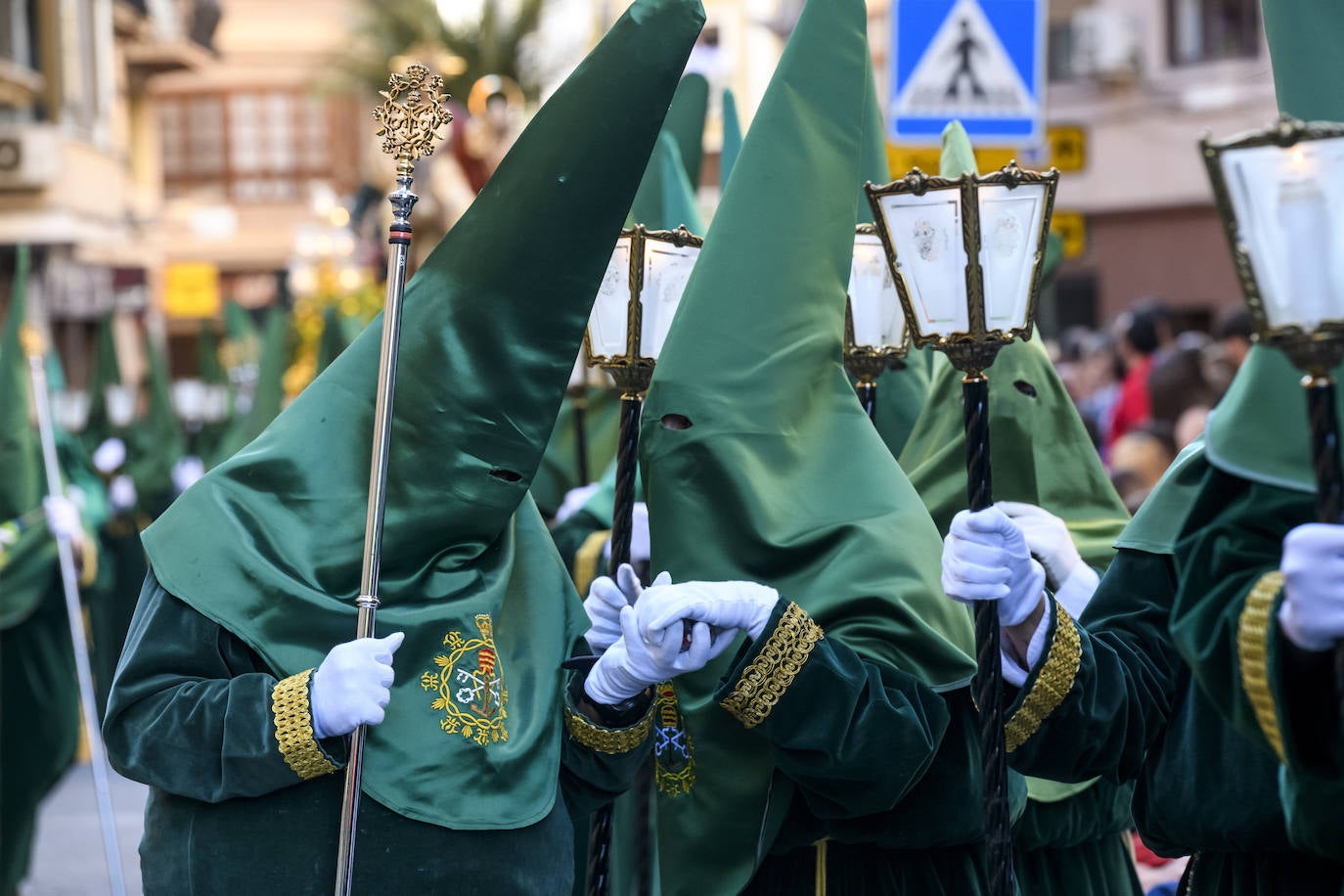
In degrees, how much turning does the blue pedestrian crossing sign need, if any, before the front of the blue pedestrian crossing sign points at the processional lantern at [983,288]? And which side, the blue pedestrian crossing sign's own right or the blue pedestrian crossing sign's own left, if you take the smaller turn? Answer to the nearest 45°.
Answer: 0° — it already faces it

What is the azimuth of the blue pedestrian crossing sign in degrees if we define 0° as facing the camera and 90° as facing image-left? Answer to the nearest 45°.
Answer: approximately 0°

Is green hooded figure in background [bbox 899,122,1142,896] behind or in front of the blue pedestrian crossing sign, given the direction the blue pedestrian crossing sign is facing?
in front

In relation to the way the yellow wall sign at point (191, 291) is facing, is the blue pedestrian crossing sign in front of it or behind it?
in front

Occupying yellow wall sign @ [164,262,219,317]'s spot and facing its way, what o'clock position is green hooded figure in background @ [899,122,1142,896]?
The green hooded figure in background is roughly at 12 o'clock from the yellow wall sign.

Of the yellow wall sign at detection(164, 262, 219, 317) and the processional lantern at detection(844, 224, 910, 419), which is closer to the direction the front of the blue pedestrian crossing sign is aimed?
the processional lantern

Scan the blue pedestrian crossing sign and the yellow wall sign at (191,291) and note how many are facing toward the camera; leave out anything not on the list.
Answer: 2

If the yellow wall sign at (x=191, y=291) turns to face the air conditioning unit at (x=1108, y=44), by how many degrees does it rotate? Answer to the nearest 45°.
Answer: approximately 45° to its left

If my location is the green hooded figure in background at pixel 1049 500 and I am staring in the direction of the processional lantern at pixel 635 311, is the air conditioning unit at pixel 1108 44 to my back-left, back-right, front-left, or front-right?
back-right

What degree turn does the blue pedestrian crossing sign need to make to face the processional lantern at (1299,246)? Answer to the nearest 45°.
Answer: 0° — it already faces it

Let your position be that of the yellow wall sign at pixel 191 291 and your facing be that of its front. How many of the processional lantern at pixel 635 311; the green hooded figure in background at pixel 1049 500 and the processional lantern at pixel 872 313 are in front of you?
3

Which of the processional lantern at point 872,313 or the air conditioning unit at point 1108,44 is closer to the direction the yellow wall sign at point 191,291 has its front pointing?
the processional lantern
